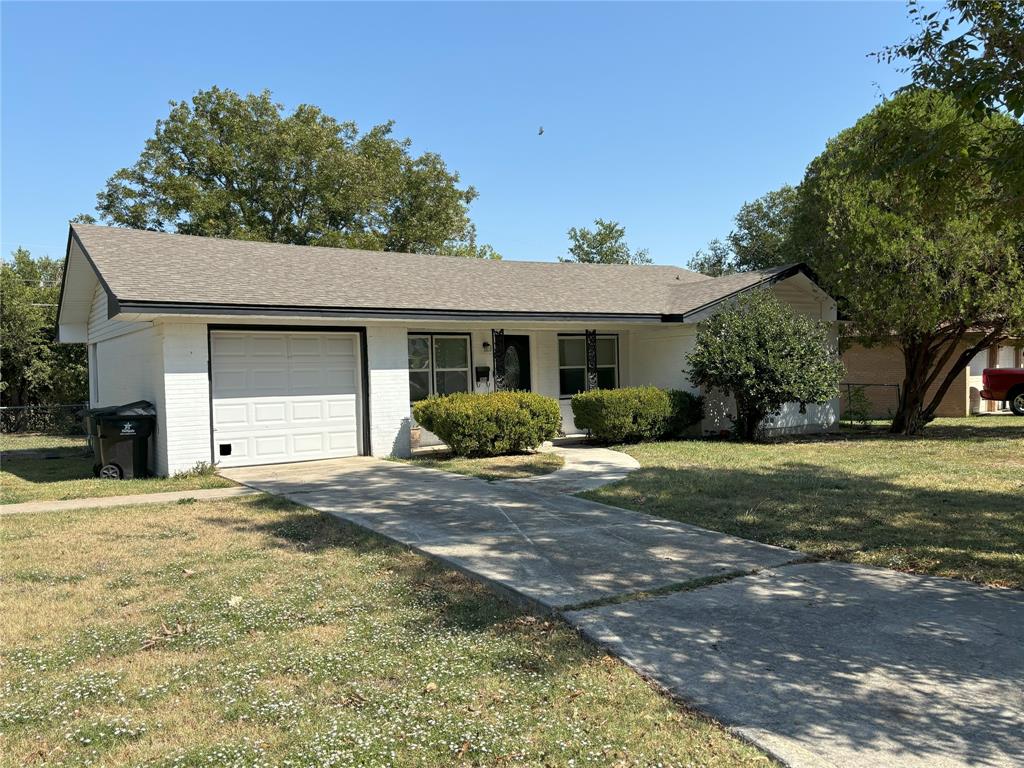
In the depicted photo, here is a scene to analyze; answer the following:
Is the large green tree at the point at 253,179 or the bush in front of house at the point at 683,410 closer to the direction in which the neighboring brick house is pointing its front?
the bush in front of house

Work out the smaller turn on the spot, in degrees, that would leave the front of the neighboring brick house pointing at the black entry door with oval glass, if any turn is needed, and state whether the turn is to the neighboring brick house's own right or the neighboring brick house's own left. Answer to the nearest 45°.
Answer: approximately 90° to the neighboring brick house's own right

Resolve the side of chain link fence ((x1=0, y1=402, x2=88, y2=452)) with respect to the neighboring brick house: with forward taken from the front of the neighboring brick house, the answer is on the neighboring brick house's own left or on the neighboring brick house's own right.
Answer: on the neighboring brick house's own right

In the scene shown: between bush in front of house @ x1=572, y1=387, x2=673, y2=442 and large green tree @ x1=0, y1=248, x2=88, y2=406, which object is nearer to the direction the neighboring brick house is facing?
the bush in front of house

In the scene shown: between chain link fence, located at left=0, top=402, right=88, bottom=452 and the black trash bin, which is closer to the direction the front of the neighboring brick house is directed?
the black trash bin

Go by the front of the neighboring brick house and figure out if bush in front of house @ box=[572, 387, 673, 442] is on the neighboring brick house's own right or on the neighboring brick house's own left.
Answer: on the neighboring brick house's own right

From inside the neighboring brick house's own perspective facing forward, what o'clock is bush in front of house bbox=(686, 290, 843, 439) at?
The bush in front of house is roughly at 2 o'clock from the neighboring brick house.

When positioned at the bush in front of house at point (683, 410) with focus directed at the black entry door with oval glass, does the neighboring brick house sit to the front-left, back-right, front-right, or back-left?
back-right

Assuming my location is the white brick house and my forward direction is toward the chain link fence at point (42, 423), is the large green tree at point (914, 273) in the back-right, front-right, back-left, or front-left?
back-right

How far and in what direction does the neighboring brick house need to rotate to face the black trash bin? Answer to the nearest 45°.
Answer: approximately 90° to its right

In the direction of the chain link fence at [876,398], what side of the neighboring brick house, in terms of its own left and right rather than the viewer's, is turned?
right

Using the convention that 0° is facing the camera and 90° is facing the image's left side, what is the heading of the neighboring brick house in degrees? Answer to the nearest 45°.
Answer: approximately 315°

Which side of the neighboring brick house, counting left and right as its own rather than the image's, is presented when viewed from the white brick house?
right
